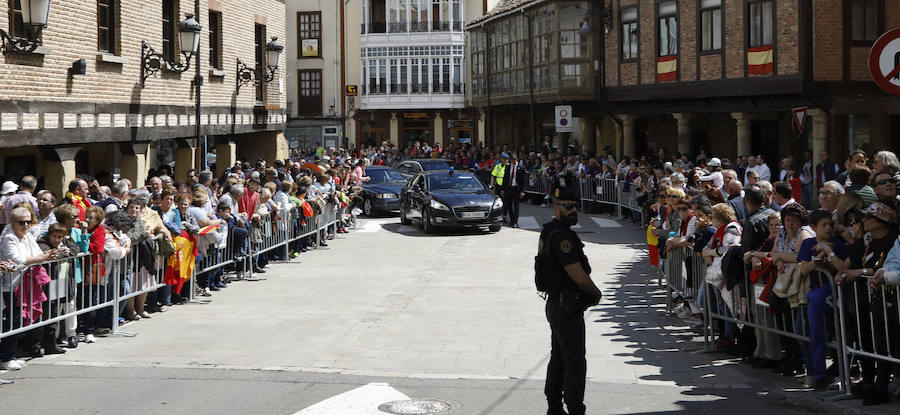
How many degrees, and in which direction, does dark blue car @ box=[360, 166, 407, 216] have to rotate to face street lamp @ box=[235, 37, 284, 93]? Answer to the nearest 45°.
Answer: approximately 90° to its right

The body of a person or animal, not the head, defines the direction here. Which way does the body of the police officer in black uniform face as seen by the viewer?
to the viewer's right

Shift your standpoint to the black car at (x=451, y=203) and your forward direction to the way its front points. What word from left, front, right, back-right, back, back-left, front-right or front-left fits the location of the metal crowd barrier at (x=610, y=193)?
left

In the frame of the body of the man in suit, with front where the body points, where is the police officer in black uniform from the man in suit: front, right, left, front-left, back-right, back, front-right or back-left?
front

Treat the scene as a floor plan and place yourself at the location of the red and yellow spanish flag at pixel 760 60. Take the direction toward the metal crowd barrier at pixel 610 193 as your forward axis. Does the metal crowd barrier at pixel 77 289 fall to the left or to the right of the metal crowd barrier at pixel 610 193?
left

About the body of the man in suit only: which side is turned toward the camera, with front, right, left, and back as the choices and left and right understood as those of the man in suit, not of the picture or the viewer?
front

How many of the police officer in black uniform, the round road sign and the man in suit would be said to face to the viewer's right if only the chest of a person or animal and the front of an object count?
1

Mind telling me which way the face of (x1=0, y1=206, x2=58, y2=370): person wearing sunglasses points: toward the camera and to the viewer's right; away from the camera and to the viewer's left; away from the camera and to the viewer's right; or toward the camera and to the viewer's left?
toward the camera and to the viewer's right

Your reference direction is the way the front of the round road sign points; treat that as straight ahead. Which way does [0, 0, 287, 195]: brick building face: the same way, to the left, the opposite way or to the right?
to the left

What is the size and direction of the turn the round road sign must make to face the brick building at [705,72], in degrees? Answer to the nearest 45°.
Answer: approximately 180°

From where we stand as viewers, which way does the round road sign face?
facing the viewer

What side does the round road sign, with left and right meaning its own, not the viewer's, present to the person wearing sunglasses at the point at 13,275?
right

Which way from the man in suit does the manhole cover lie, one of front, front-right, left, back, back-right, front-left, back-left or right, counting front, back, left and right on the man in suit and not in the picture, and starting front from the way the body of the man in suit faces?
front
